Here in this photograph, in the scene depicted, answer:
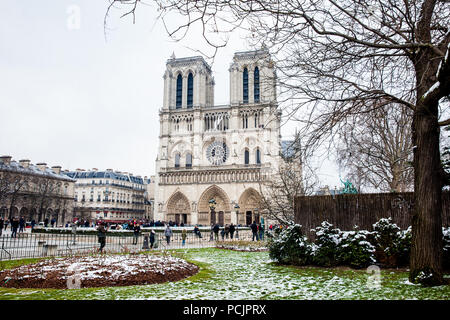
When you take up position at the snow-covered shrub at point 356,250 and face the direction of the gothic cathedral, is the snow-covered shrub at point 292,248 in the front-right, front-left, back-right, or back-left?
front-left

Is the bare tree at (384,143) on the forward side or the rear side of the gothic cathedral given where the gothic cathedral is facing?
on the forward side

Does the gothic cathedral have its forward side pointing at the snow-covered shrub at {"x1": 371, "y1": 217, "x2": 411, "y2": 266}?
yes

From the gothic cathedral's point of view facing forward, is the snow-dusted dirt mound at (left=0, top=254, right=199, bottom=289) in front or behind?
in front

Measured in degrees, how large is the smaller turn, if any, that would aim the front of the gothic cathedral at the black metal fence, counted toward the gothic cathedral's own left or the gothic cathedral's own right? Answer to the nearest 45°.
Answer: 0° — it already faces it

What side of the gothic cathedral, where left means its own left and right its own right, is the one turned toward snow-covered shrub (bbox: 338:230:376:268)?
front

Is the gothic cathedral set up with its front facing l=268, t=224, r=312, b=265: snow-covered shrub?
yes

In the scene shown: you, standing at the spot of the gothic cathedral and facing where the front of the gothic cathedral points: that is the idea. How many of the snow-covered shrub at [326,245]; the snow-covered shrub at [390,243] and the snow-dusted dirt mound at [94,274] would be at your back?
0

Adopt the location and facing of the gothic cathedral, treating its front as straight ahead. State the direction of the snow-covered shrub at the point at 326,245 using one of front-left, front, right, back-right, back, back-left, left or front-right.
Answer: front

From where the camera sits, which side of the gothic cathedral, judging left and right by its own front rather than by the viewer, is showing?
front
